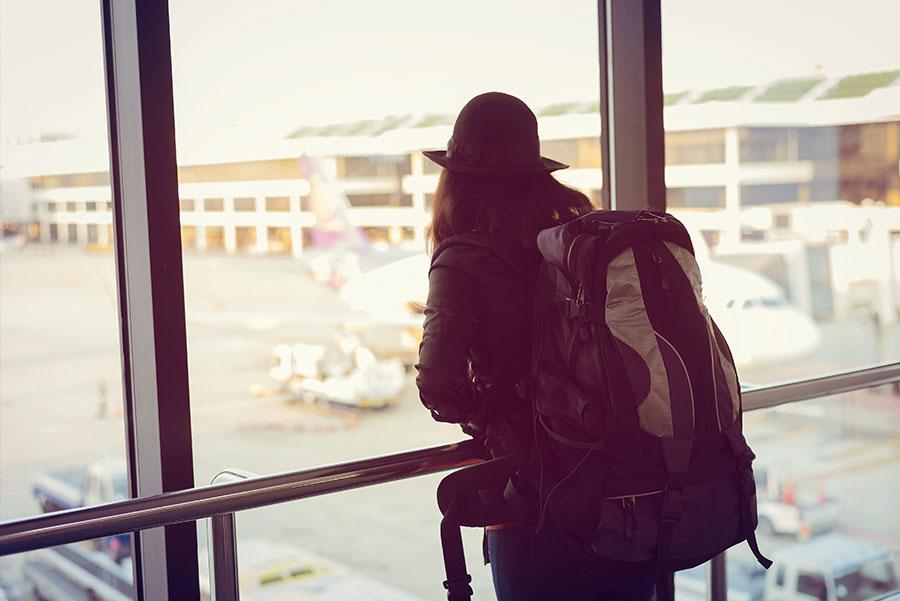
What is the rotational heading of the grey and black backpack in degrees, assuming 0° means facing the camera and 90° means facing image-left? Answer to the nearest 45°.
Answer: approximately 315°

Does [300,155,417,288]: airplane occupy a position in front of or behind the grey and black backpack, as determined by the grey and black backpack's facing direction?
behind

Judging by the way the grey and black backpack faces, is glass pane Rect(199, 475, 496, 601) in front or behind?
behind

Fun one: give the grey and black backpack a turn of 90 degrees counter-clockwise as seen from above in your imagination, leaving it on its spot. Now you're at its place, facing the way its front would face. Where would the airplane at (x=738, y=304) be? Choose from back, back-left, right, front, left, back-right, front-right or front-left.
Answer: front-left

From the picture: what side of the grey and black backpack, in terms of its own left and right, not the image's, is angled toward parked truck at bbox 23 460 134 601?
back

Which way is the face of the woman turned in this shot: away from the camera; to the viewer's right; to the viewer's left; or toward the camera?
away from the camera
